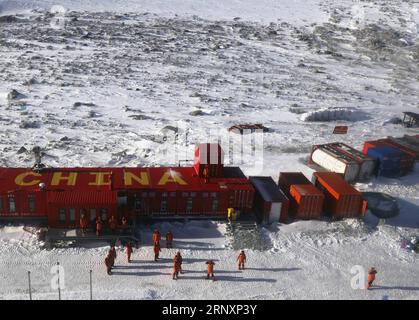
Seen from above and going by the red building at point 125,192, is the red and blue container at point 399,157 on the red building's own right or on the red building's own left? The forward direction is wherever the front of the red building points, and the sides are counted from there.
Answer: on the red building's own left

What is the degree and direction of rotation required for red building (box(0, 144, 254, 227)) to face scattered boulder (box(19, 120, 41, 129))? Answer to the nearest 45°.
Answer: approximately 135° to its right

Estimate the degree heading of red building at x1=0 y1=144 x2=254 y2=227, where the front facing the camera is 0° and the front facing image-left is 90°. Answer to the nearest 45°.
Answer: approximately 0°

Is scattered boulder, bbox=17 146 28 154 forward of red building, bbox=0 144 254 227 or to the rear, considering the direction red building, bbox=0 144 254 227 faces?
to the rear

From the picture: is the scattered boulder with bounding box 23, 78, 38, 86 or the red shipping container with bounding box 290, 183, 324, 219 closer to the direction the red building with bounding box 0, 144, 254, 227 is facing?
the red shipping container

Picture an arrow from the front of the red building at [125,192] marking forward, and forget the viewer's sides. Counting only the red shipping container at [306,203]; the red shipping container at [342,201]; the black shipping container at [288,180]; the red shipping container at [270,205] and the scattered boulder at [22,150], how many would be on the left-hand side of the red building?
4

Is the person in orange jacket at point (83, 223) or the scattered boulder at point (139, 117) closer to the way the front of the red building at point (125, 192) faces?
the person in orange jacket

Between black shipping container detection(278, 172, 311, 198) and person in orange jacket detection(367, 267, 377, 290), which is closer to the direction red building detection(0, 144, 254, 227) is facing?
the person in orange jacket

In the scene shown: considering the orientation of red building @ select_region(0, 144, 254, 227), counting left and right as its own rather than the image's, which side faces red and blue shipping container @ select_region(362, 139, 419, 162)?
left

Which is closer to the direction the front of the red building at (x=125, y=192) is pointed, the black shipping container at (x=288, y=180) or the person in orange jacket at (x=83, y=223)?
the person in orange jacket

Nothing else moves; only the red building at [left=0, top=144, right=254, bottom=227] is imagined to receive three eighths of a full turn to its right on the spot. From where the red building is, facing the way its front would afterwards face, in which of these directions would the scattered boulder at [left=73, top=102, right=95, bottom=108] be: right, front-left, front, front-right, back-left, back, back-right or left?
front-right

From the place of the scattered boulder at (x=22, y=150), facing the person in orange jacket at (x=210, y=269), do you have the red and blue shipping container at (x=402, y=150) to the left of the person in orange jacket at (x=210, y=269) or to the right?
left

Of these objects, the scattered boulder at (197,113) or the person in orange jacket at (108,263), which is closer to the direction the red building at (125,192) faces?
the person in orange jacket

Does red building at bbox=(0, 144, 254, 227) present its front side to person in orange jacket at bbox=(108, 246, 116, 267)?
yes

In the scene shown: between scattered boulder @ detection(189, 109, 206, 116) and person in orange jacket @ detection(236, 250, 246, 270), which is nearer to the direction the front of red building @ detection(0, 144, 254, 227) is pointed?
the person in orange jacket

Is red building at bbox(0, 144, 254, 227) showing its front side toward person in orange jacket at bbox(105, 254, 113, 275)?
yes

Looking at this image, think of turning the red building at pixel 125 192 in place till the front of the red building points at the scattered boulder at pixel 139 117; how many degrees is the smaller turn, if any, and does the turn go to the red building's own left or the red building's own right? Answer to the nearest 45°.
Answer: approximately 180°

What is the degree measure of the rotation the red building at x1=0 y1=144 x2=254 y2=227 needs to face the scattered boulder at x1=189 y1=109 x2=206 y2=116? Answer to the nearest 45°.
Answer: approximately 180°

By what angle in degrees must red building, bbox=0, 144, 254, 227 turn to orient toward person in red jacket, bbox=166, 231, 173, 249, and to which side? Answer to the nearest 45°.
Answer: approximately 45° to its left
